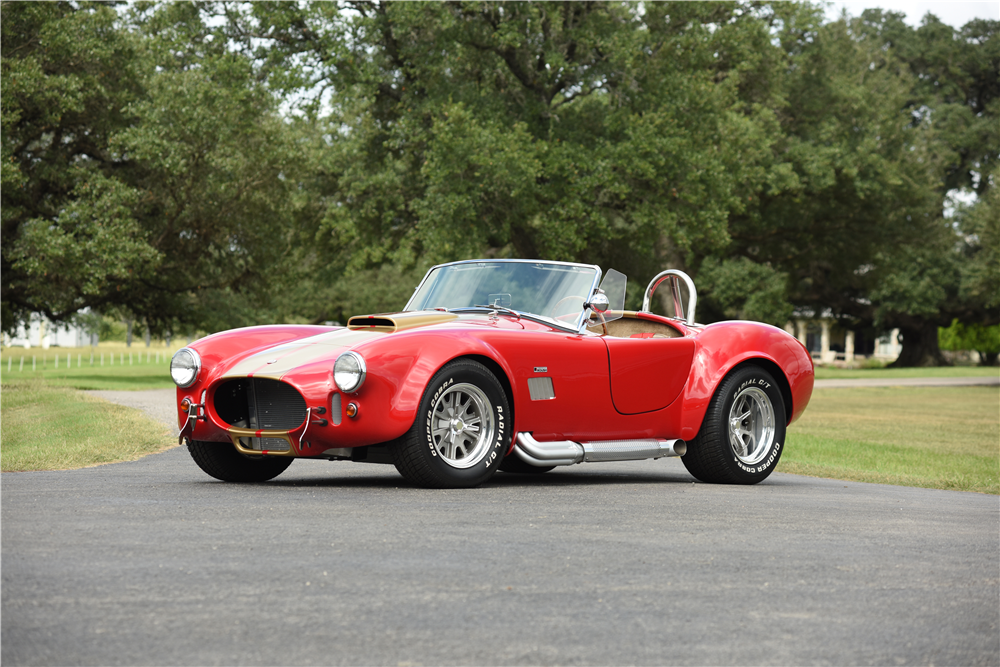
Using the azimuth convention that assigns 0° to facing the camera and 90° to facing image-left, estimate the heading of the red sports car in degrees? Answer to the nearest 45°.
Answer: approximately 45°
